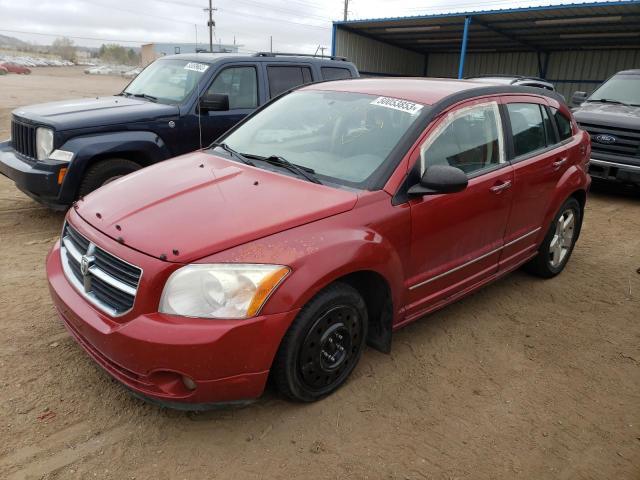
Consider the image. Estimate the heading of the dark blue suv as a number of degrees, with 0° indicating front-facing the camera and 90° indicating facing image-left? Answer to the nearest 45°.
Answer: approximately 45°

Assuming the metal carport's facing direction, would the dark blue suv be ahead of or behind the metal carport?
ahead

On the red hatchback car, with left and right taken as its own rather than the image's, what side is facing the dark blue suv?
right

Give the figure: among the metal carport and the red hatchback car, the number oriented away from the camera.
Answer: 0

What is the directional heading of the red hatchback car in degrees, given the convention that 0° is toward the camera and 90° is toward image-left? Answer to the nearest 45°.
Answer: approximately 45°

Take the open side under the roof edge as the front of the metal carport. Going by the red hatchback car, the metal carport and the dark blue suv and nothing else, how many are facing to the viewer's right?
0

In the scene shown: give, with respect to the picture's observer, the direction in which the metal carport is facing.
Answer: facing the viewer and to the left of the viewer

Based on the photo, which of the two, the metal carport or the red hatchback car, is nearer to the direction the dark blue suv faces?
the red hatchback car

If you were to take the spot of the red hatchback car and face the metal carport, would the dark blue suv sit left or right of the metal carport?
left

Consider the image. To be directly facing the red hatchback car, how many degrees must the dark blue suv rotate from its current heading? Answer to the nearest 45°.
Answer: approximately 45° to its left

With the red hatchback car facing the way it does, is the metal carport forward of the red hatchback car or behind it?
behind

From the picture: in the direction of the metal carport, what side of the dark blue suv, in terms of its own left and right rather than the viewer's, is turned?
back
